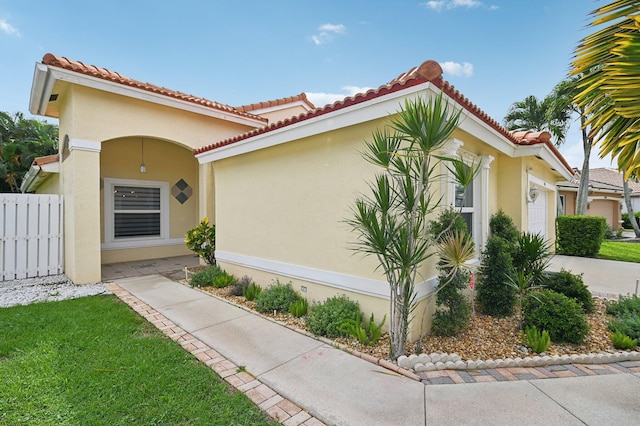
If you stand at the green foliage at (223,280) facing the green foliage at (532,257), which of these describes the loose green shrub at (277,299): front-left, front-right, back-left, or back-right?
front-right

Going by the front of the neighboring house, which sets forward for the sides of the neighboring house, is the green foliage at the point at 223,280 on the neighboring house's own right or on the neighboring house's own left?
on the neighboring house's own right

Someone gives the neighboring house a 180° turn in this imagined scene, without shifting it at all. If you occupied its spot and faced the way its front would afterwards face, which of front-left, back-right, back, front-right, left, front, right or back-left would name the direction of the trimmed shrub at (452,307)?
back-left

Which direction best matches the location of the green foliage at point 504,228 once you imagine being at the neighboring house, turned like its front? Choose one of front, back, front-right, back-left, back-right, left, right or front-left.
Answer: front-right

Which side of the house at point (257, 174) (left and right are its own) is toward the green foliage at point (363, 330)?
front

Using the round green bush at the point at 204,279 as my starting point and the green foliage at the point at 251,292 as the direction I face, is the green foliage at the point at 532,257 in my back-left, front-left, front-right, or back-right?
front-left

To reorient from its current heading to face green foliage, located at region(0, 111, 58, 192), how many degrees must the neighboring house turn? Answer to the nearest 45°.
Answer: approximately 90° to its right
